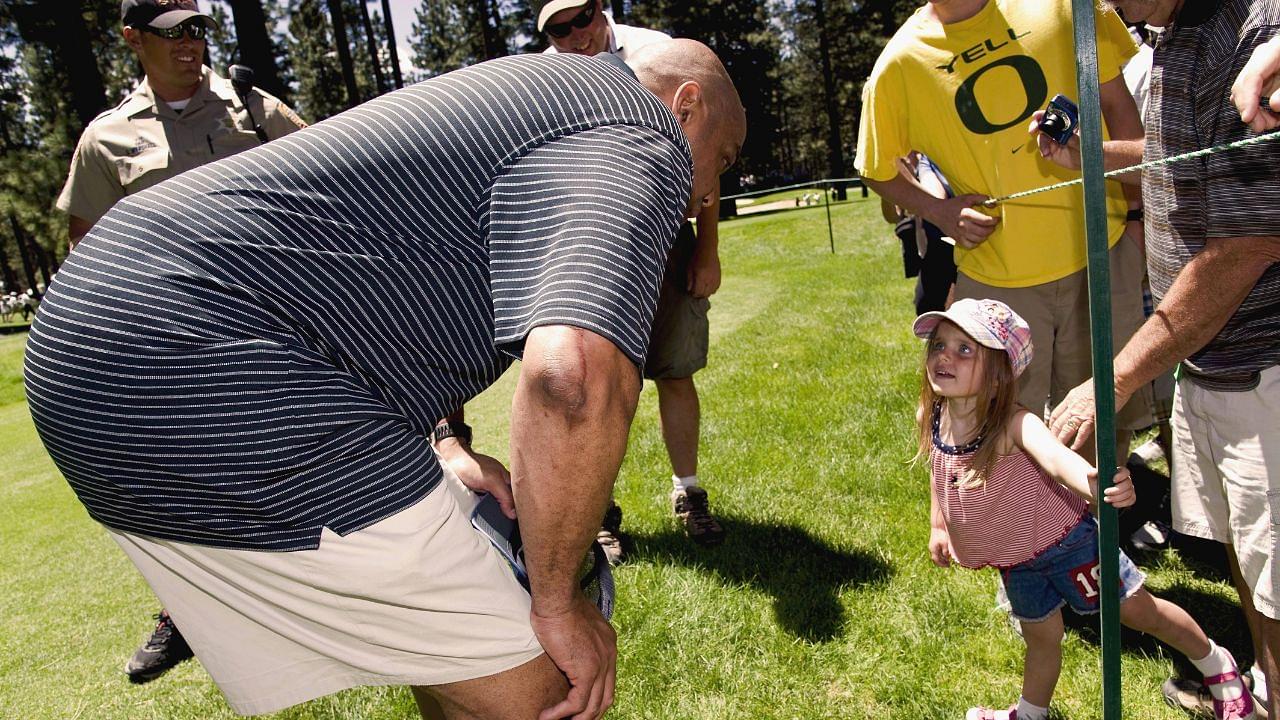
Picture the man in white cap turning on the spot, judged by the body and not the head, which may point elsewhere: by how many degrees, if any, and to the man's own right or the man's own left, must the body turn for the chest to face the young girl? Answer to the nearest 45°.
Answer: approximately 45° to the man's own left

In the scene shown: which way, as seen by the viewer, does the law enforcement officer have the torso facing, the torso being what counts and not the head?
toward the camera

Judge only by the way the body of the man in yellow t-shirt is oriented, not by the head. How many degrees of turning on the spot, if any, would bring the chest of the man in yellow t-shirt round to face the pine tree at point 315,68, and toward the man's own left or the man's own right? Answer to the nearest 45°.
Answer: approximately 135° to the man's own right

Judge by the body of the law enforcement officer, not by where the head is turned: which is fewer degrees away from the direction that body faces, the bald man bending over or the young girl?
the bald man bending over

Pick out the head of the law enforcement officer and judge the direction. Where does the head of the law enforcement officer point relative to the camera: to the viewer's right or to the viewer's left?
to the viewer's right

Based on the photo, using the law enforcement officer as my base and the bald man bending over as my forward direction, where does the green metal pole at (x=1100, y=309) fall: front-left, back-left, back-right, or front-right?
front-left

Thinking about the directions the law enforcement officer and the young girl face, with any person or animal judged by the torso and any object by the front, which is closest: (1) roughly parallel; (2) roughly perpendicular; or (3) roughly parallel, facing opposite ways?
roughly perpendicular

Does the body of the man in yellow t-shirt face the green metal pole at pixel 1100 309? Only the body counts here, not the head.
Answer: yes

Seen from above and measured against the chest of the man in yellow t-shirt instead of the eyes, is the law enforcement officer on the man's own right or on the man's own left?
on the man's own right

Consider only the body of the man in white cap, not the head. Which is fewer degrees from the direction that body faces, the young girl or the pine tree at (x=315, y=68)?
the young girl

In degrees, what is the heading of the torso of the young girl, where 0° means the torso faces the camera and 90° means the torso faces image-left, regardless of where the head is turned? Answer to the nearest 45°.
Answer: approximately 45°

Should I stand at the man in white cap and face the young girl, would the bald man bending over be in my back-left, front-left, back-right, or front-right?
front-right

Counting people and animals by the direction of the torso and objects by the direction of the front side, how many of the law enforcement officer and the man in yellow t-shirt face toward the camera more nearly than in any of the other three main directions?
2

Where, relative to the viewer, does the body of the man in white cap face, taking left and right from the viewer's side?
facing the viewer

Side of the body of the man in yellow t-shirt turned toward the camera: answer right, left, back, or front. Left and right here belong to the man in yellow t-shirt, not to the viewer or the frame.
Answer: front

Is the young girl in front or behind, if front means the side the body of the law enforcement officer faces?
in front
